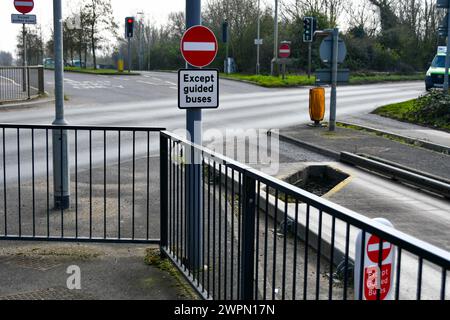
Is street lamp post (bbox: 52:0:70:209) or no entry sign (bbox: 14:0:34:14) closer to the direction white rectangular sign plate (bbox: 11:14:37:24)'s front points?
the street lamp post

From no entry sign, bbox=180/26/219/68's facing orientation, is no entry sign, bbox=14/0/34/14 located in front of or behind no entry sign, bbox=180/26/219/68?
behind

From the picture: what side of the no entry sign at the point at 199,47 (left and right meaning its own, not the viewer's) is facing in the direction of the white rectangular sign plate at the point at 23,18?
back

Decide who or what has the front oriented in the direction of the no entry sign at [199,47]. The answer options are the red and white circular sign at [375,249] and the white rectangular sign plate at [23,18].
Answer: the white rectangular sign plate

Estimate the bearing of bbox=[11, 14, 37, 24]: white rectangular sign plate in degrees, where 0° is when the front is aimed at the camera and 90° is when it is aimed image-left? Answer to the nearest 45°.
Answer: approximately 0°

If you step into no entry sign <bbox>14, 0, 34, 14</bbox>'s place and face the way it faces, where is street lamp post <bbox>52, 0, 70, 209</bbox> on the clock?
The street lamp post is roughly at 12 o'clock from the no entry sign.

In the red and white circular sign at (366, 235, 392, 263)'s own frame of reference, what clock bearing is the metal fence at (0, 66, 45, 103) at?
The metal fence is roughly at 5 o'clock from the red and white circular sign.

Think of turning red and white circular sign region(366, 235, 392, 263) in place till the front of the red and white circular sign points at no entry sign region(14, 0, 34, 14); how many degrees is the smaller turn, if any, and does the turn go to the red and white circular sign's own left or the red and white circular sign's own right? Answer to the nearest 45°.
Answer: approximately 135° to the red and white circular sign's own right
